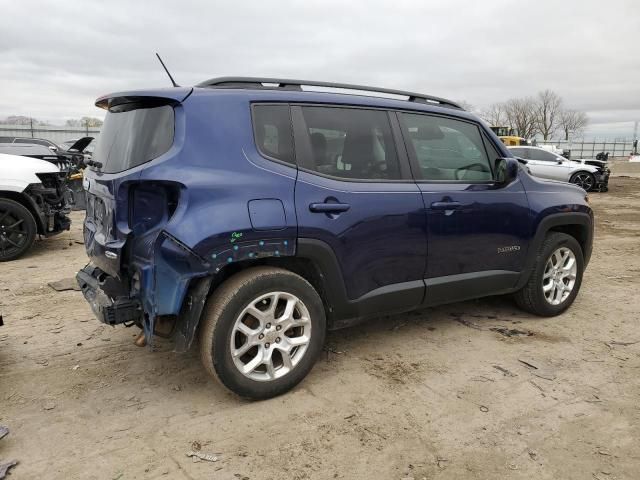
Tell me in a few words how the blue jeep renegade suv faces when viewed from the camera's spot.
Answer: facing away from the viewer and to the right of the viewer

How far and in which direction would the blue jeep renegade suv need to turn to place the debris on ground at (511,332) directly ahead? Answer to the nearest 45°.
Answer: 0° — it already faces it

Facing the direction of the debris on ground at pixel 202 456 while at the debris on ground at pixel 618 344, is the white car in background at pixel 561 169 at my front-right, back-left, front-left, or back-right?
back-right

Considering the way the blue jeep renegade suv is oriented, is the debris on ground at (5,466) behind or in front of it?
behind

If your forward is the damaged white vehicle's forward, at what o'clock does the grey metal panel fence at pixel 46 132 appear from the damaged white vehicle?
The grey metal panel fence is roughly at 9 o'clock from the damaged white vehicle.

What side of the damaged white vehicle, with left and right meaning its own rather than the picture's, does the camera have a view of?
right
